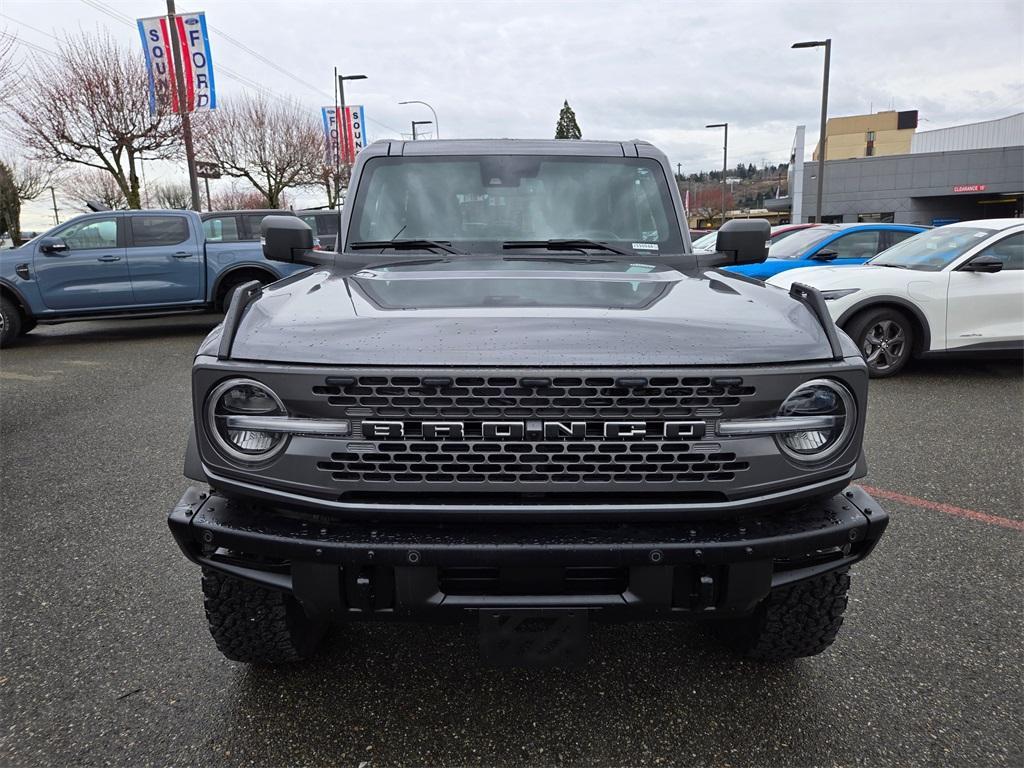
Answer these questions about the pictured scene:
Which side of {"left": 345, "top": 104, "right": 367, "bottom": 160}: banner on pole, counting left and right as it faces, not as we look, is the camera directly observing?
front

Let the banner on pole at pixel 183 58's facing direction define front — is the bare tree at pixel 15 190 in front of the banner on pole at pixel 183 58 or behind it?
behind

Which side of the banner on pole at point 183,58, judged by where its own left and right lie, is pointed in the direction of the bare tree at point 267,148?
back

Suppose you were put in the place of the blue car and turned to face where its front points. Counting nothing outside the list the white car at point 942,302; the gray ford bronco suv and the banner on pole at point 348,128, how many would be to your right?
1

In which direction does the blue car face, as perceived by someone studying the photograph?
facing the viewer and to the left of the viewer

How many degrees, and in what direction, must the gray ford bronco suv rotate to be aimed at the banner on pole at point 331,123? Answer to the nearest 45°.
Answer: approximately 180°

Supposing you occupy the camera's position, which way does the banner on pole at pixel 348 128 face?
facing the viewer

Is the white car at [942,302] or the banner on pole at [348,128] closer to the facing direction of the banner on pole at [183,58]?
the white car

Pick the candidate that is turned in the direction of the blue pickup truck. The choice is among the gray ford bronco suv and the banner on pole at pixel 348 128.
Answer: the banner on pole

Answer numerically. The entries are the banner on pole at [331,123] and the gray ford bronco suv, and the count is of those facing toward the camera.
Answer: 2

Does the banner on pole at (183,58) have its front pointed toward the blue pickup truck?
yes

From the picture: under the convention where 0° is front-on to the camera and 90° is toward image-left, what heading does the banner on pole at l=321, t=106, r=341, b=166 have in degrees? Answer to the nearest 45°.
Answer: approximately 0°

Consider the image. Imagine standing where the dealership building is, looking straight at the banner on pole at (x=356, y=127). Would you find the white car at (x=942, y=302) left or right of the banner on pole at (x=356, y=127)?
left

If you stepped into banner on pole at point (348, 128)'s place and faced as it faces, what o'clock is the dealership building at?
The dealership building is roughly at 9 o'clock from the banner on pole.

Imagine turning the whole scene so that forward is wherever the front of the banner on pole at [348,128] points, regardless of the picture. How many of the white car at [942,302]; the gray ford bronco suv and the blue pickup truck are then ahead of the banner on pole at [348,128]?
3
